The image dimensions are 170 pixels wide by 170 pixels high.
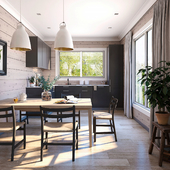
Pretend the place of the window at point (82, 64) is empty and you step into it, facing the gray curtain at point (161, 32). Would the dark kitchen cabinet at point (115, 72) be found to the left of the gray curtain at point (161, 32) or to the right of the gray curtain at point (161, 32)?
left

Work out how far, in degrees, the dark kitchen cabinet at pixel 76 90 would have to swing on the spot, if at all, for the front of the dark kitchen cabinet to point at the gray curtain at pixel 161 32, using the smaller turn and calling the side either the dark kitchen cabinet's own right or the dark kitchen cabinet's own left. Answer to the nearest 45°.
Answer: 0° — it already faces it

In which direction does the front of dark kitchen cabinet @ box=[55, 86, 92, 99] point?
toward the camera

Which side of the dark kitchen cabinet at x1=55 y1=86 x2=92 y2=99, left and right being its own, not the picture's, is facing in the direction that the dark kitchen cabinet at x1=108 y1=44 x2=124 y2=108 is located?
left

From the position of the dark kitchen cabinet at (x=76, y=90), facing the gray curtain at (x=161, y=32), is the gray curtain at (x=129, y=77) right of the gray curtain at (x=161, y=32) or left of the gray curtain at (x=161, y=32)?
left

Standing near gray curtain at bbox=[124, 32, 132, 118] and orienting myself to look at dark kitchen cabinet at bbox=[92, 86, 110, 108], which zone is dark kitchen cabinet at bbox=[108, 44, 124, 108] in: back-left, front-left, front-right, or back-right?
front-right

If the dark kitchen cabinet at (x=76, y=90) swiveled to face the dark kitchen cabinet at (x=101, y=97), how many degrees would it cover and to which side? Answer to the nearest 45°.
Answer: approximately 90° to its left

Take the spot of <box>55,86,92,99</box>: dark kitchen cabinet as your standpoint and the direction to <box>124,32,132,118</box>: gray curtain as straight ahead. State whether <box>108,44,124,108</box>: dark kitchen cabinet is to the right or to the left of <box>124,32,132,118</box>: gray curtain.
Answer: left

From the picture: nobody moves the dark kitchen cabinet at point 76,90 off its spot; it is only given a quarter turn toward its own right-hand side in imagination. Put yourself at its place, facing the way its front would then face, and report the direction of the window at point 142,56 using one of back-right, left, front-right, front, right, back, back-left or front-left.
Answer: back-left
